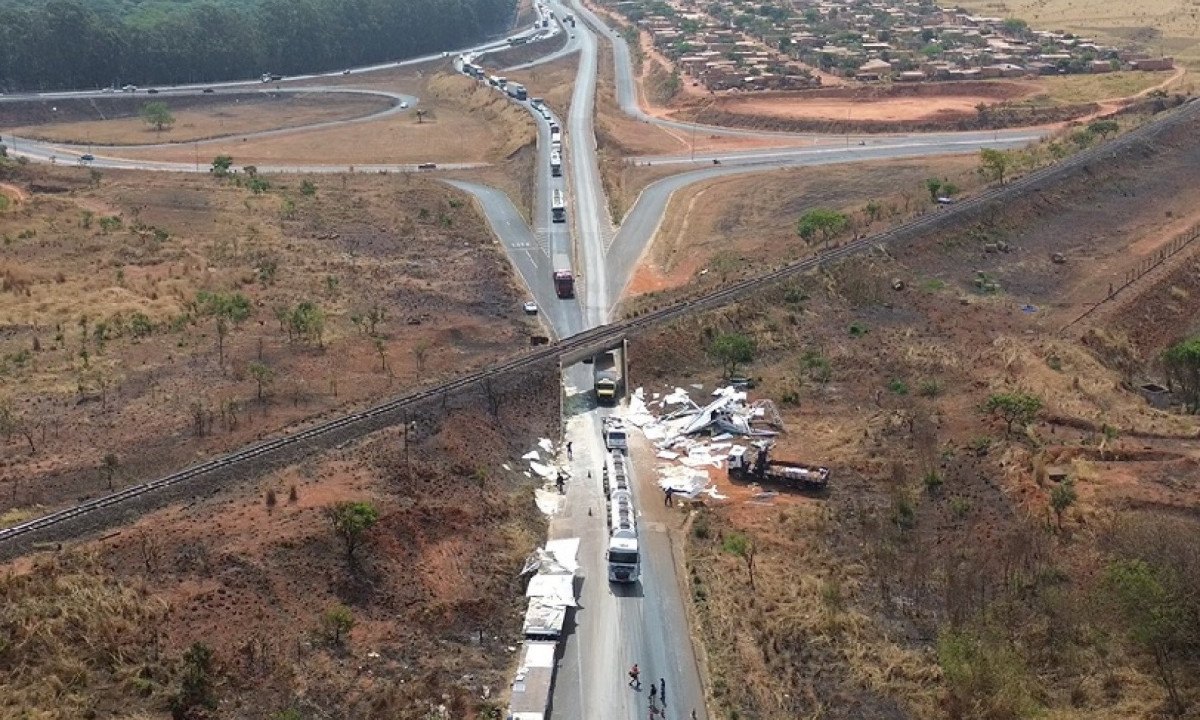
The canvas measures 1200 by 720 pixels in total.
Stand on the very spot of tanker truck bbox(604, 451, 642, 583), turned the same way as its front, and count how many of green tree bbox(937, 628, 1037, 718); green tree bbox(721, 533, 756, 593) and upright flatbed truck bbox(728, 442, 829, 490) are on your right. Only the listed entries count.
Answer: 0

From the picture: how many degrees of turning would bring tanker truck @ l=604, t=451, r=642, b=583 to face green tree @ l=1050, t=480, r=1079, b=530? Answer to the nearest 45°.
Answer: approximately 90° to its left

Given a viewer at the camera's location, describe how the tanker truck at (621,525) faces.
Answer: facing the viewer

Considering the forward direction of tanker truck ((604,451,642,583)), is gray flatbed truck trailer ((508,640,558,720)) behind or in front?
in front

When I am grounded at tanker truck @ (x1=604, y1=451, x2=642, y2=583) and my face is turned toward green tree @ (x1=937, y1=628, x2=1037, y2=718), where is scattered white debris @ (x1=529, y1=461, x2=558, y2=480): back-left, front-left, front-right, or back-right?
back-left

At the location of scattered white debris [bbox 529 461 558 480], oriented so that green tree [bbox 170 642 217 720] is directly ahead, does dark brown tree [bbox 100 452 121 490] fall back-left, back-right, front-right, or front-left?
front-right

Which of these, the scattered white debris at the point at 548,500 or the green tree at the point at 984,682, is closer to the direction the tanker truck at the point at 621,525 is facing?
the green tree

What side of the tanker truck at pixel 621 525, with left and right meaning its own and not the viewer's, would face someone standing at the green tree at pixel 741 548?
left

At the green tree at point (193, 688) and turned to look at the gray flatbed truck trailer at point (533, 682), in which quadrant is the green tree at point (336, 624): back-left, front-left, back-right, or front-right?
front-left

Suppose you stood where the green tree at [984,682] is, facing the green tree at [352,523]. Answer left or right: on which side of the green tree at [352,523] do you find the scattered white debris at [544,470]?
right

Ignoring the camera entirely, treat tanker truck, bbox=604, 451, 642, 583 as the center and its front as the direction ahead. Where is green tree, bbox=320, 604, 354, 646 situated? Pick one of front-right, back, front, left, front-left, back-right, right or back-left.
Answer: front-right

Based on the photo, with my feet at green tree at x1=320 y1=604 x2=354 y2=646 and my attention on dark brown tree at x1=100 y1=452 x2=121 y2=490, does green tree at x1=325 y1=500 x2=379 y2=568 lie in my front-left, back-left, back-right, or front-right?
front-right

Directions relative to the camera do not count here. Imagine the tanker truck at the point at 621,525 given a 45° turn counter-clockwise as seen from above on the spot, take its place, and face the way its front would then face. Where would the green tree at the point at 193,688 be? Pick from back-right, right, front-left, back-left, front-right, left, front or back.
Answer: right

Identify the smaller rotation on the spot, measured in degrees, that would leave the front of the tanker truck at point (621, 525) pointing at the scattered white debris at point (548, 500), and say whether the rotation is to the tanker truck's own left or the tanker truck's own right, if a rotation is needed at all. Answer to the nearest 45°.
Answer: approximately 135° to the tanker truck's own right

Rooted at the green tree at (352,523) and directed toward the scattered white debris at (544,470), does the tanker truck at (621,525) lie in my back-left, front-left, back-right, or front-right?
front-right

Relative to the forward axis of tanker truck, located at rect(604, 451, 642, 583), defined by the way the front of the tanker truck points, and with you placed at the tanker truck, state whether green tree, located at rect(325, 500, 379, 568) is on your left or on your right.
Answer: on your right

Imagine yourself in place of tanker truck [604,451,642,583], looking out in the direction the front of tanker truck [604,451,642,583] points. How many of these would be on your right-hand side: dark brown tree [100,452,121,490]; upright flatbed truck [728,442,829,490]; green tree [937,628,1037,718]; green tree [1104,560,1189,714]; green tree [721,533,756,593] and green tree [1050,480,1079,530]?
1

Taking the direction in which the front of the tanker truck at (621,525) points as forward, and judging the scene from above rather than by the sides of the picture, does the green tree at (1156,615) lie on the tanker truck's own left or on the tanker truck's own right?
on the tanker truck's own left

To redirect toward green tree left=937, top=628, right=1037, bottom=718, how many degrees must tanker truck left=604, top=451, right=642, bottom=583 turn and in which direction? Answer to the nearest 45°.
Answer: approximately 45° to its left

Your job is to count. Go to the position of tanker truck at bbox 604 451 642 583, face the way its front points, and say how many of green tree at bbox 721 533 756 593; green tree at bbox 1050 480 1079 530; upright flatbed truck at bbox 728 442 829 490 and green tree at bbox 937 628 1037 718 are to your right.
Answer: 0

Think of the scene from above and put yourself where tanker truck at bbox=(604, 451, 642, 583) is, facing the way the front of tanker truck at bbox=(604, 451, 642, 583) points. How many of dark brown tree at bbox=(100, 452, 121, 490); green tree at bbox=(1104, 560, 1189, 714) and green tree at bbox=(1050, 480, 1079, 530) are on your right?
1
